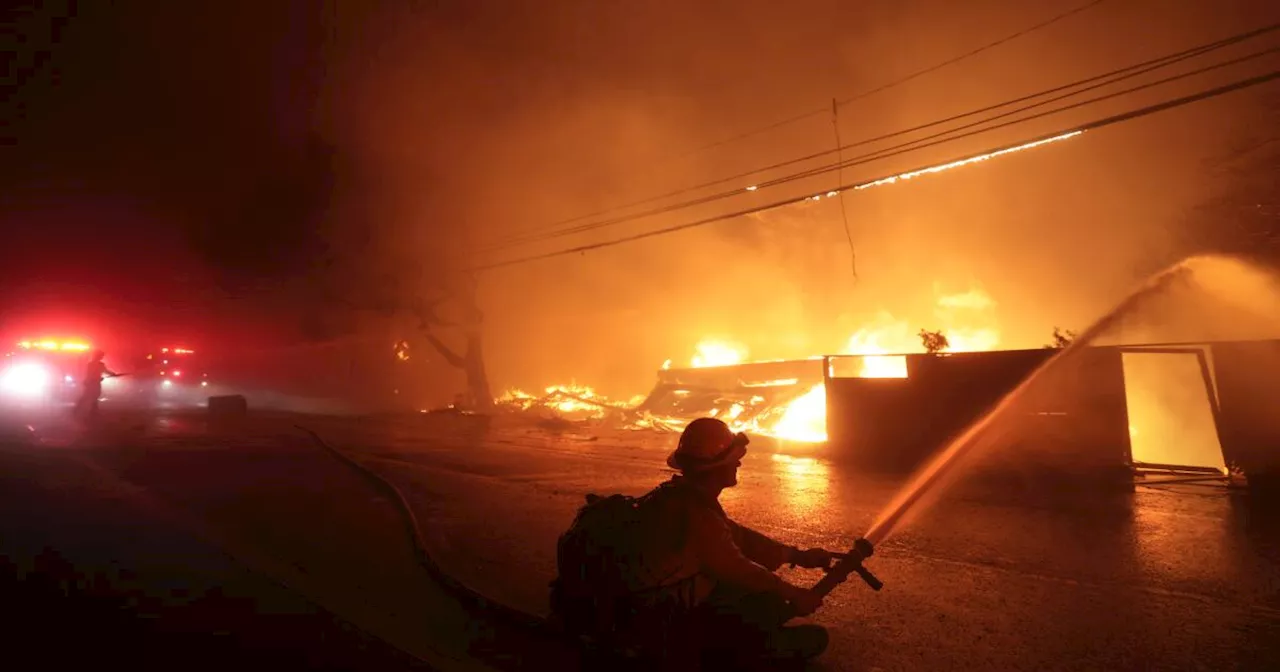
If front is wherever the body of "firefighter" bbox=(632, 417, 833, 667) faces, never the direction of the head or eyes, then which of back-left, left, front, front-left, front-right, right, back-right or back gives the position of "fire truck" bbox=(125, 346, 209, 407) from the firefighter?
back-left

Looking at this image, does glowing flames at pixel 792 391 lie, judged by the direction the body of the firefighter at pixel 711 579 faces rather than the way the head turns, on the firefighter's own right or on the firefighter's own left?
on the firefighter's own left

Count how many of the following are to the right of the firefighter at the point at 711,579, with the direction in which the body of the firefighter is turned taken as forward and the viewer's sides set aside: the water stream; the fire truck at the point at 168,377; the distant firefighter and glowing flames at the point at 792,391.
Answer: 0

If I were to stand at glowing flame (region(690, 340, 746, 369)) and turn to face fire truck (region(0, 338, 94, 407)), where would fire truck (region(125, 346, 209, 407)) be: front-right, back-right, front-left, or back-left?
front-right

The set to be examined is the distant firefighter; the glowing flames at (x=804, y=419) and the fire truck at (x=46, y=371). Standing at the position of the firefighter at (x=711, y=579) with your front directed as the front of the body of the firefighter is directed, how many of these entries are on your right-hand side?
0

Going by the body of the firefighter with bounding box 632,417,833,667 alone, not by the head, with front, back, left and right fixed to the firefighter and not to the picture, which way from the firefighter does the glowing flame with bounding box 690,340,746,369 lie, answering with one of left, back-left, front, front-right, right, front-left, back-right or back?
left

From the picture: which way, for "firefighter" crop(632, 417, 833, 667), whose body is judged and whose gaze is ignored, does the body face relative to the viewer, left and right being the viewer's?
facing to the right of the viewer

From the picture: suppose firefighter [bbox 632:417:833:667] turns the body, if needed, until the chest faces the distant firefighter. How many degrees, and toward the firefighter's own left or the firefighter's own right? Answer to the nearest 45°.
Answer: approximately 135° to the firefighter's own left

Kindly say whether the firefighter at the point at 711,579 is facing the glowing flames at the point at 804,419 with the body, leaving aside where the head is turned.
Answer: no

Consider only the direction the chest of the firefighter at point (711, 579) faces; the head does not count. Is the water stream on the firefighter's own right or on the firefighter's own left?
on the firefighter's own left

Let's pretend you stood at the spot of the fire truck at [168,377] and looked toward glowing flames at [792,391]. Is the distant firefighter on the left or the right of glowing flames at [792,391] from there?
right

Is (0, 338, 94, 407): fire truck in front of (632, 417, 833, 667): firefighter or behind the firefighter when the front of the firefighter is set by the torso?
behind

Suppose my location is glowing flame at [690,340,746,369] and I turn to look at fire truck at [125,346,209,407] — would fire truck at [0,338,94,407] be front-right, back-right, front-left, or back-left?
front-left

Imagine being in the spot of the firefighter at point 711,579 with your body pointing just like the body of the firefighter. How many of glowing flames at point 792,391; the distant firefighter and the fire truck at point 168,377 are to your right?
0
